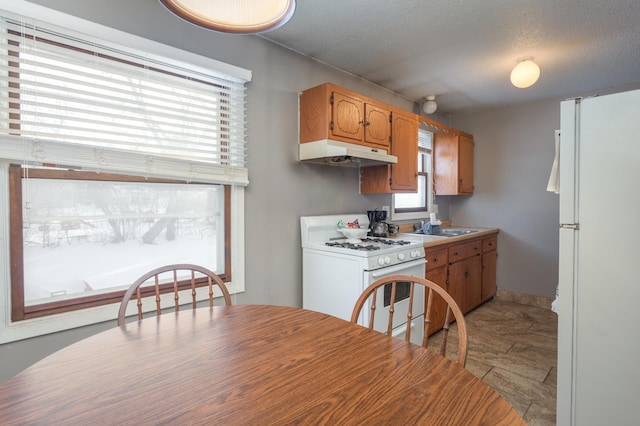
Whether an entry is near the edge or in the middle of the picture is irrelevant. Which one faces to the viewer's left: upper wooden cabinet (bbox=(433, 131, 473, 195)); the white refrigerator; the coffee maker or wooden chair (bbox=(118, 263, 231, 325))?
the white refrigerator

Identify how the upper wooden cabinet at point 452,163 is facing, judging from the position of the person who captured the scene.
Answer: facing the viewer and to the right of the viewer

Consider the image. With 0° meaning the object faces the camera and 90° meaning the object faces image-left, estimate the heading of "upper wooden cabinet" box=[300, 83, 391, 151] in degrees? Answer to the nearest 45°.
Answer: approximately 315°

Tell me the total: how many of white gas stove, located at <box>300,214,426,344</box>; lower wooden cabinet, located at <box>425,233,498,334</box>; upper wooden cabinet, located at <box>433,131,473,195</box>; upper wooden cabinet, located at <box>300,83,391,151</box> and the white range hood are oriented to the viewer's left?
0

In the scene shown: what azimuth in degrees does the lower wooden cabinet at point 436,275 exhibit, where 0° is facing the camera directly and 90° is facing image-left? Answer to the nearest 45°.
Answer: approximately 315°

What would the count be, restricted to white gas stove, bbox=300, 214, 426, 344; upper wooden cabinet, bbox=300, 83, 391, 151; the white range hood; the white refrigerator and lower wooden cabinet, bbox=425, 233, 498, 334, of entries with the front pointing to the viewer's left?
1

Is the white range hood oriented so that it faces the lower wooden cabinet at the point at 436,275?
no

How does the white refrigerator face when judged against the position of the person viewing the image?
facing to the left of the viewer

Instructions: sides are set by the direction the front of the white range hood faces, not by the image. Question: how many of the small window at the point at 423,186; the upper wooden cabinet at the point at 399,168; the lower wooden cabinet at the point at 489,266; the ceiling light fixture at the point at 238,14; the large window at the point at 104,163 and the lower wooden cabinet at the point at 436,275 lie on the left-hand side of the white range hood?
4

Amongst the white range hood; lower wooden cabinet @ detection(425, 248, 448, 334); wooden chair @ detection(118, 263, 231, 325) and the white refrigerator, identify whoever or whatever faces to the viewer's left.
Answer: the white refrigerator

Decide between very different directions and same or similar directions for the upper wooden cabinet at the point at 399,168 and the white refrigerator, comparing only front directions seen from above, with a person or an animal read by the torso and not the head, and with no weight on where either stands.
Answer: very different directions

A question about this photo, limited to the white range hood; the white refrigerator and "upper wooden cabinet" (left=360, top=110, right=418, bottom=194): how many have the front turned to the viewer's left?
1

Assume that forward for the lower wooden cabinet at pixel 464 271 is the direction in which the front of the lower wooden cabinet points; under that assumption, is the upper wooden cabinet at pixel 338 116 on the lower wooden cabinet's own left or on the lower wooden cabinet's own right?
on the lower wooden cabinet's own right

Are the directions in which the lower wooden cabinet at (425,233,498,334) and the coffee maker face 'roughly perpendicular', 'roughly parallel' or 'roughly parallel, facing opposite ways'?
roughly parallel

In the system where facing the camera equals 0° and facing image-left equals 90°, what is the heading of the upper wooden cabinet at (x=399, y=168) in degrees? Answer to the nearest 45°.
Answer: approximately 315°

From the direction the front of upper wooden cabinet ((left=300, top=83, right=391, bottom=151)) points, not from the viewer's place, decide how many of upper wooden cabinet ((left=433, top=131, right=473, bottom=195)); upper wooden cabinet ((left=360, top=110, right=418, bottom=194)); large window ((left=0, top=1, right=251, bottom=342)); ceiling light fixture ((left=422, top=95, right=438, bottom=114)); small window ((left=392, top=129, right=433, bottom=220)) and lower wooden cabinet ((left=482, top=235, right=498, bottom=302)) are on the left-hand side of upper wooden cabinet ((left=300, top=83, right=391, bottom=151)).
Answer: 5

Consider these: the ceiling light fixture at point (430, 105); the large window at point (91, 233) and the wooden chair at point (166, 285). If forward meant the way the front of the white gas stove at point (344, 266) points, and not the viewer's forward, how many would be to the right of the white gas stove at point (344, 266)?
2

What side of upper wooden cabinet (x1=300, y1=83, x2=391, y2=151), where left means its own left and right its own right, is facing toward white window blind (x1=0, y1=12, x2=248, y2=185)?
right

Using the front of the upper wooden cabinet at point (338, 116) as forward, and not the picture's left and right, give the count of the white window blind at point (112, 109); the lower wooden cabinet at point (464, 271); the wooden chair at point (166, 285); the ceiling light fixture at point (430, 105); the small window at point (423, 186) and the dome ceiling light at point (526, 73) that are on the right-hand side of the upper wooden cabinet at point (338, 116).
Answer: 2

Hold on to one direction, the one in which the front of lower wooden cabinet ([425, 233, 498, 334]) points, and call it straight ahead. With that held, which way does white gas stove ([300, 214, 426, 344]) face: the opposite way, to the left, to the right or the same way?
the same way
